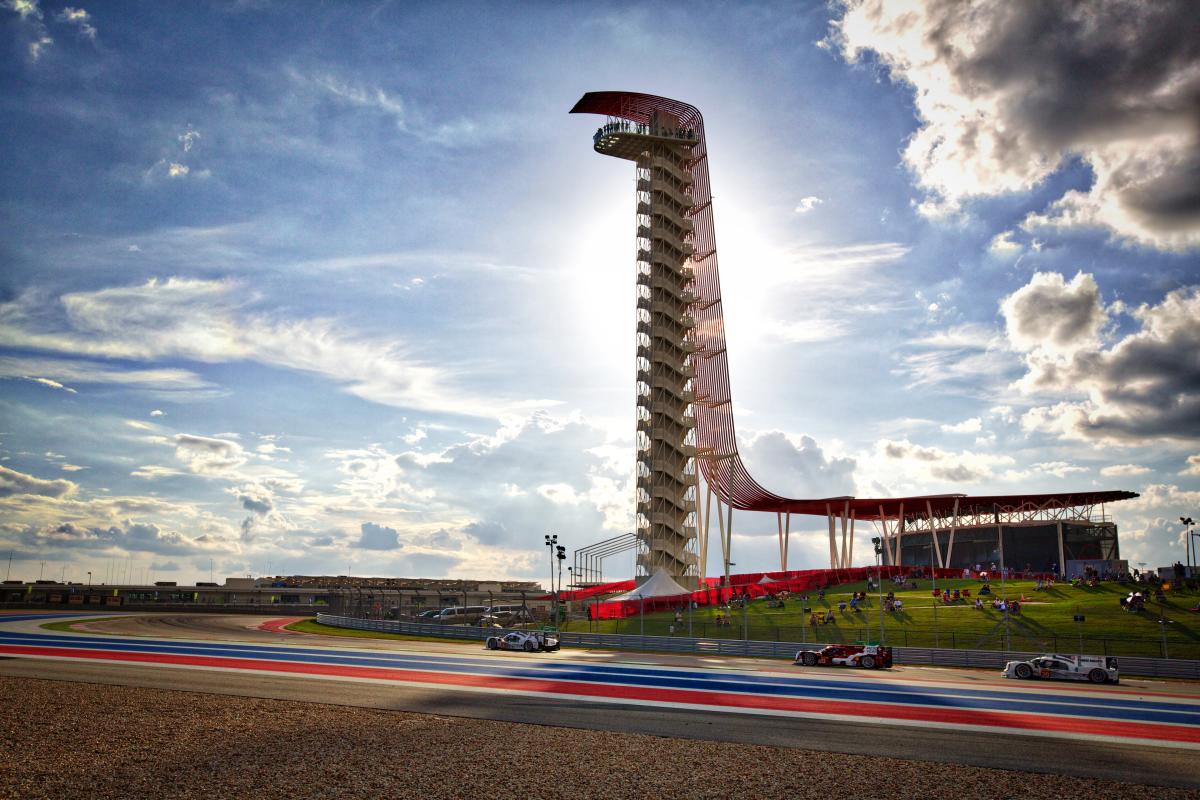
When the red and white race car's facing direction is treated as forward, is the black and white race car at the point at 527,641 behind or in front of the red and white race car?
in front

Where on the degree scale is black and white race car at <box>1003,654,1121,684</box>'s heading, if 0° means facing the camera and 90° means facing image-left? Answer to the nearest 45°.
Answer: approximately 90°

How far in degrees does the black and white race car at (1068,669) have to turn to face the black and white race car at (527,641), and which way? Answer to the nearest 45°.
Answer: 0° — it already faces it

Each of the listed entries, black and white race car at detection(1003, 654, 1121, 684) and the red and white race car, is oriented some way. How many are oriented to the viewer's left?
2

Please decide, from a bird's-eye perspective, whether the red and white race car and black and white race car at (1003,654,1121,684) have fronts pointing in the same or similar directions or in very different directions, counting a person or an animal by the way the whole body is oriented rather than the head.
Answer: same or similar directions

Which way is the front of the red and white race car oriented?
to the viewer's left

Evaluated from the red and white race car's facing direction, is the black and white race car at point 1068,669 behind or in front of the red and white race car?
behind

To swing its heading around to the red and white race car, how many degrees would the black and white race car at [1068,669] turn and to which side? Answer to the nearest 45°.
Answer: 0° — it already faces it
